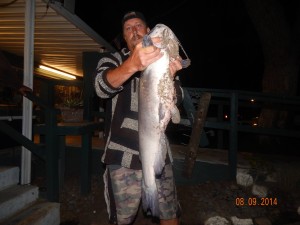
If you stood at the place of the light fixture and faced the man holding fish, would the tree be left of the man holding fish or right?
left

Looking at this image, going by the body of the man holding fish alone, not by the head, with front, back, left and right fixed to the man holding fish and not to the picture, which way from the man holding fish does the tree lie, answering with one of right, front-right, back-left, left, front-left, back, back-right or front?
back-left

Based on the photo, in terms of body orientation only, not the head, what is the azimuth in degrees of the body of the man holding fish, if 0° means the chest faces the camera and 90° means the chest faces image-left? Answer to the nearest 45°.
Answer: approximately 0°

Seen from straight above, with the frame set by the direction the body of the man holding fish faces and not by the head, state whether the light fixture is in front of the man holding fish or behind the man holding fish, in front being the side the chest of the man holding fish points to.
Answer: behind
